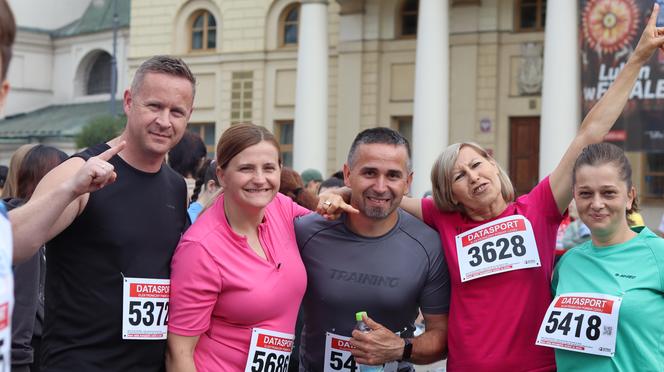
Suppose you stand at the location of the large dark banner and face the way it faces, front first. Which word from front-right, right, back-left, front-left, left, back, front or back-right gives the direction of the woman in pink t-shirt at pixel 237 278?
front

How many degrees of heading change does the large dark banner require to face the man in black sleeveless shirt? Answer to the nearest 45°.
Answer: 0° — it already faces them

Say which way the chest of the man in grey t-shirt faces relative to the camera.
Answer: toward the camera

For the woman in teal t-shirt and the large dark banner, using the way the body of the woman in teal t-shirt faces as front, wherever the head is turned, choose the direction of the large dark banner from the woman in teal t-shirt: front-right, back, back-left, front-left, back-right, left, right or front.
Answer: back-right

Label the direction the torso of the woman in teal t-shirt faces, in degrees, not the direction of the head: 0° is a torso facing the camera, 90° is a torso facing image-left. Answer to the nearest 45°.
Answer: approximately 45°

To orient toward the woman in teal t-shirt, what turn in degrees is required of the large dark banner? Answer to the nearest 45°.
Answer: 0° — it already faces them

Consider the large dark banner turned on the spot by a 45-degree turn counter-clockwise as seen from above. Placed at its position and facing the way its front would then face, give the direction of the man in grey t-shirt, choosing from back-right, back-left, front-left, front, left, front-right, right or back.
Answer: front-right

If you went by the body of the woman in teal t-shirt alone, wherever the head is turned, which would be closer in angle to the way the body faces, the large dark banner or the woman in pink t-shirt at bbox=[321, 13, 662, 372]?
the woman in pink t-shirt

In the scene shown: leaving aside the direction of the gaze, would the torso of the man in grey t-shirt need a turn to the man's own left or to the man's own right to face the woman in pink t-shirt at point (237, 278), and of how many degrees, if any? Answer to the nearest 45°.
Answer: approximately 45° to the man's own right

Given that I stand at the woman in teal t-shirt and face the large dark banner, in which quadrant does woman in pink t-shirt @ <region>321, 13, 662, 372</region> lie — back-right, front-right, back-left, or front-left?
front-left

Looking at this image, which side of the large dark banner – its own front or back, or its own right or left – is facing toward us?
front

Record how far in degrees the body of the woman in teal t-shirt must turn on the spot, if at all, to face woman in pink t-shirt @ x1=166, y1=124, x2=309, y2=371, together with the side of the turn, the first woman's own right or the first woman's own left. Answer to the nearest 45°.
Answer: approximately 45° to the first woman's own right

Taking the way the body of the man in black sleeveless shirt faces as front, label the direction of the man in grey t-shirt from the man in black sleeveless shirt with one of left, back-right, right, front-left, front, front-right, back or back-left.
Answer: front-left

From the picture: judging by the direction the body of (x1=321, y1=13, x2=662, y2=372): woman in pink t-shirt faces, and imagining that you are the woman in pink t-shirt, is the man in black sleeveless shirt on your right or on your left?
on your right
